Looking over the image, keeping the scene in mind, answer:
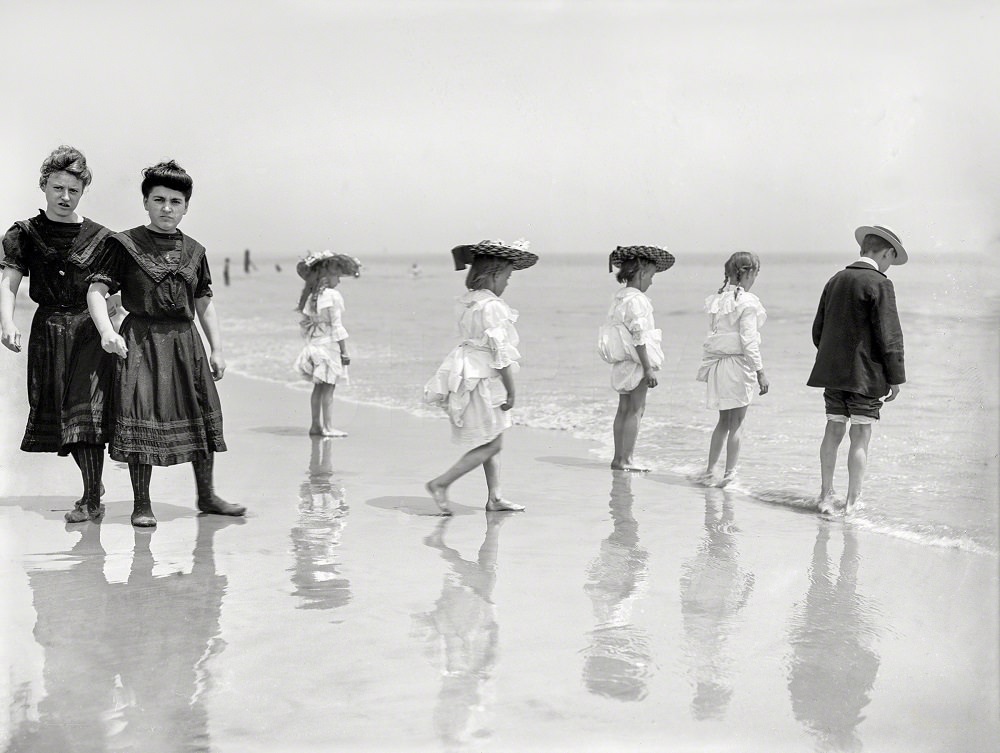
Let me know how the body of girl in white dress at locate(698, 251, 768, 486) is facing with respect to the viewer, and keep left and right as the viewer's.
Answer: facing away from the viewer and to the right of the viewer

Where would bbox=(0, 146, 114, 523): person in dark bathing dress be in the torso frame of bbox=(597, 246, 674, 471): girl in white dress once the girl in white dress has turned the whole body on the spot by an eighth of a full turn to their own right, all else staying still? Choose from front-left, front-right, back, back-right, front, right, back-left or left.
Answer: right

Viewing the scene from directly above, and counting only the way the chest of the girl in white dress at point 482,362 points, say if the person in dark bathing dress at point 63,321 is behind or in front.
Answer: behind

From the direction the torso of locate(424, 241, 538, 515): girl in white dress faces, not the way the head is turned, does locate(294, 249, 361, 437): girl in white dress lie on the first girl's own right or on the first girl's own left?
on the first girl's own left

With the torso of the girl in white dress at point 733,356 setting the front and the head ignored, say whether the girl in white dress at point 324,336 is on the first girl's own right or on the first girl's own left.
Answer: on the first girl's own left

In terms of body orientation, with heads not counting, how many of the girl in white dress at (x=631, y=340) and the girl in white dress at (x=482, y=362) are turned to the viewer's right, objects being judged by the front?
2

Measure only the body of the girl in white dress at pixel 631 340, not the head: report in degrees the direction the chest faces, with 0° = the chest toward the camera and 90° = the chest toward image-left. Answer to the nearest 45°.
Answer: approximately 270°

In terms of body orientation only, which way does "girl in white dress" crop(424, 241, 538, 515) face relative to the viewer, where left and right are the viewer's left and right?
facing to the right of the viewer
